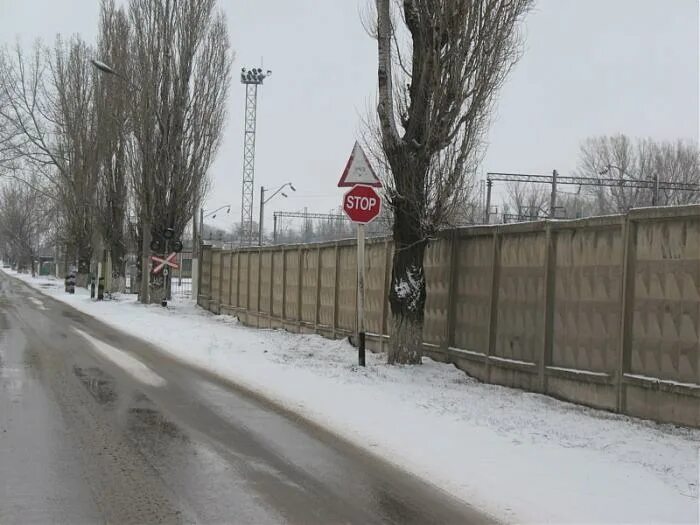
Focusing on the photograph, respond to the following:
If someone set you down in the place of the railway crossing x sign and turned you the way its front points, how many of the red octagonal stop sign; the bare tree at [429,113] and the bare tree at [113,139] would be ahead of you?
2

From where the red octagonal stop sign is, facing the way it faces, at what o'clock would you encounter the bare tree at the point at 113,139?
The bare tree is roughly at 5 o'clock from the red octagonal stop sign.

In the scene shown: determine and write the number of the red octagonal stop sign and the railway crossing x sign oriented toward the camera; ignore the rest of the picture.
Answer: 2

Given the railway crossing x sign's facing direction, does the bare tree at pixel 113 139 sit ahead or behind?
behind

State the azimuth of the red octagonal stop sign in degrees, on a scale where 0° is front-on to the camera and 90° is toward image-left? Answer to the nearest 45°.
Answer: approximately 0°

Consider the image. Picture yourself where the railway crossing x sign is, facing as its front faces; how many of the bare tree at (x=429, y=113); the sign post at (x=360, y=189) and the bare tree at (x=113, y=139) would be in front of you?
2

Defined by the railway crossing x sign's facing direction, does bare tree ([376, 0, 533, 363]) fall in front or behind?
in front

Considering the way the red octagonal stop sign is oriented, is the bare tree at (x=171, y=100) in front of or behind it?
behind

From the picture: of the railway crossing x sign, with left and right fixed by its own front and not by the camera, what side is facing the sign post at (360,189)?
front
